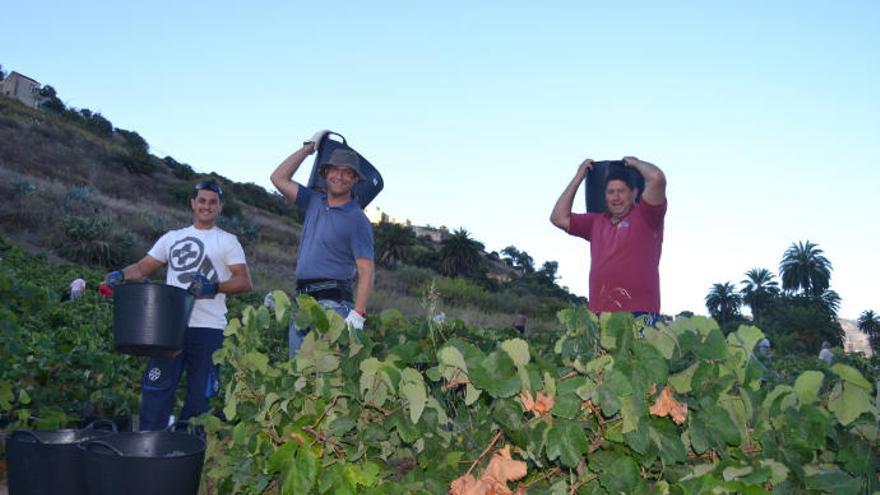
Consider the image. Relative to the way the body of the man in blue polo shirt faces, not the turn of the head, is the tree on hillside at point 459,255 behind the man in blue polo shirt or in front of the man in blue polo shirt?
behind

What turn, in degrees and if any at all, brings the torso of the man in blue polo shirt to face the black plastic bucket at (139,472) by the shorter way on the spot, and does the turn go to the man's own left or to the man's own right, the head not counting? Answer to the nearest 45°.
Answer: approximately 45° to the man's own right

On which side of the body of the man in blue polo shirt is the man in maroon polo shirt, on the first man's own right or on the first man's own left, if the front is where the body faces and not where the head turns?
on the first man's own left

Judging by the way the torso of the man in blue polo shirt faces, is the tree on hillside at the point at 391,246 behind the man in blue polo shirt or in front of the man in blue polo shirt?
behind

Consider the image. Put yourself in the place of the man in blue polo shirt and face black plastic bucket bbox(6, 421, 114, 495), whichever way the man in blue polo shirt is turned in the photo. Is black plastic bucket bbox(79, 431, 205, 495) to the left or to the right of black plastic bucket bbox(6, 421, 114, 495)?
left

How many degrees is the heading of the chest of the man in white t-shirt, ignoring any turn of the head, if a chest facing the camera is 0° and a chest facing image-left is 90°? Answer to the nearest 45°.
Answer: approximately 45°

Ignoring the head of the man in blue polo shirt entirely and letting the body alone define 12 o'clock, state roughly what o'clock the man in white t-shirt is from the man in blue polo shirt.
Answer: The man in white t-shirt is roughly at 4 o'clock from the man in blue polo shirt.

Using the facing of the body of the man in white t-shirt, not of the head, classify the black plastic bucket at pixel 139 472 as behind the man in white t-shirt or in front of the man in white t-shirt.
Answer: in front

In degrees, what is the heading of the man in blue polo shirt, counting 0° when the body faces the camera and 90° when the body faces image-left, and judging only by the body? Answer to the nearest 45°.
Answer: approximately 0°

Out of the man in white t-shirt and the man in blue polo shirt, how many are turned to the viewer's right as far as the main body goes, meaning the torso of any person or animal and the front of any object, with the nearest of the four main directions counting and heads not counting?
0

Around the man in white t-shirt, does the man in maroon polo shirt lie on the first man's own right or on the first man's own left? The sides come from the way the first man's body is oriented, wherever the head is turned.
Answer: on the first man's own left
